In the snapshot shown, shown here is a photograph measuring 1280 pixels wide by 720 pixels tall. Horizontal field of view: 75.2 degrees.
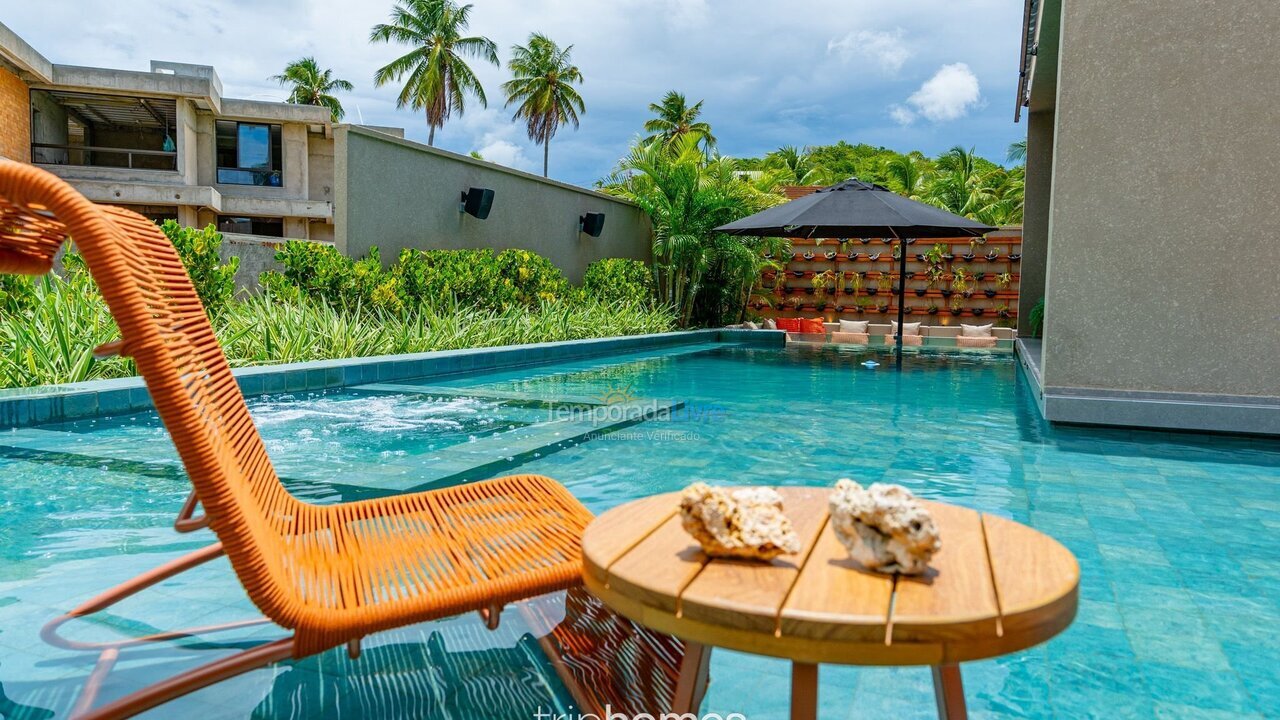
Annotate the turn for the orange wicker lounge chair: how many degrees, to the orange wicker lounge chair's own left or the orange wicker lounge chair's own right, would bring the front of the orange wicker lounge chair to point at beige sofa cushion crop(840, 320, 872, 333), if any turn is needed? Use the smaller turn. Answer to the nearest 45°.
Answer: approximately 45° to the orange wicker lounge chair's own left

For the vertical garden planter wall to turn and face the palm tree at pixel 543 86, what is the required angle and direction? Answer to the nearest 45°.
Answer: approximately 135° to its right

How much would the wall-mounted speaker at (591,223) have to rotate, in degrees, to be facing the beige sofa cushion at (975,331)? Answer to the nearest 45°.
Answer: approximately 45° to its left

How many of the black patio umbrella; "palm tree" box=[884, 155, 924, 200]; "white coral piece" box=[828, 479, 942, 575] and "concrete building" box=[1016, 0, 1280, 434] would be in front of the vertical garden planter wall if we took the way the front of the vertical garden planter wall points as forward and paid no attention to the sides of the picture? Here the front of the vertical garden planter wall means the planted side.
3

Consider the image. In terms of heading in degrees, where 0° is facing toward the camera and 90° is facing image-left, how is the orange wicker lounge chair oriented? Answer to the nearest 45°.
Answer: approximately 270°

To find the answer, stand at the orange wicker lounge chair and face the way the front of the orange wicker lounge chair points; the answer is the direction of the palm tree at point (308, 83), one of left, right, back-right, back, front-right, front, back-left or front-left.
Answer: left

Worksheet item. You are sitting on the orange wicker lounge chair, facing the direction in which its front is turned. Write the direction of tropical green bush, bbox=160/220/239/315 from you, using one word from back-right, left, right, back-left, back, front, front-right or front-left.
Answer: left

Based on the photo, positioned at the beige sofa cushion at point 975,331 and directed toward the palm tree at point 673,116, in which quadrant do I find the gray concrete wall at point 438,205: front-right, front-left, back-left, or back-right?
back-left

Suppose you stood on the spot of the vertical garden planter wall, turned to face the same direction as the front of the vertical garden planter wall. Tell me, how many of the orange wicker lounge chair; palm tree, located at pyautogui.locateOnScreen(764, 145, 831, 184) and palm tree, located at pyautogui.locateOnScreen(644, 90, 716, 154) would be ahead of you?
1

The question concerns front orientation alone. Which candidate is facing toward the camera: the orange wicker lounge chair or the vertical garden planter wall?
the vertical garden planter wall

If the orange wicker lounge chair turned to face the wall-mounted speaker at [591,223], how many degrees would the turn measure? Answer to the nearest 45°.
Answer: approximately 90° to its left

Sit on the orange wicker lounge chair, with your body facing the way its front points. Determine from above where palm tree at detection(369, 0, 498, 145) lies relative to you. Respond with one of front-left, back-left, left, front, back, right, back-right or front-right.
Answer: left

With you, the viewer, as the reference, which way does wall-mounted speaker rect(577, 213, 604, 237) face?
facing the viewer and to the right of the viewer

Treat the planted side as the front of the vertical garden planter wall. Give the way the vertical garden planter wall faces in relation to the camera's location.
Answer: facing the viewer

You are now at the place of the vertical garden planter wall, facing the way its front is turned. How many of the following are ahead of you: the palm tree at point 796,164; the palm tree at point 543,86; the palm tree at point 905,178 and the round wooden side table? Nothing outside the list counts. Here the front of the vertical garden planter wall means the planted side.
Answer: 1

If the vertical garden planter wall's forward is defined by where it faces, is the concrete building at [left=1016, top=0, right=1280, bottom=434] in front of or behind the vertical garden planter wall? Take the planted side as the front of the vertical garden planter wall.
in front

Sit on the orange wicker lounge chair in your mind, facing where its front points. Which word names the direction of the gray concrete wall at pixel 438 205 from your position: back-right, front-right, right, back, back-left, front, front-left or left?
left

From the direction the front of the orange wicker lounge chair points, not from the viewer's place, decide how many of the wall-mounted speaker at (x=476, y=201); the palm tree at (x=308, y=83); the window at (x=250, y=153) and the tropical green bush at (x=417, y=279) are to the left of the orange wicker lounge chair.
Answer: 4

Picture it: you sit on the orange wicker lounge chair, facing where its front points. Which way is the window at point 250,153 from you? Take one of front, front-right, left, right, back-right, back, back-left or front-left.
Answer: left
